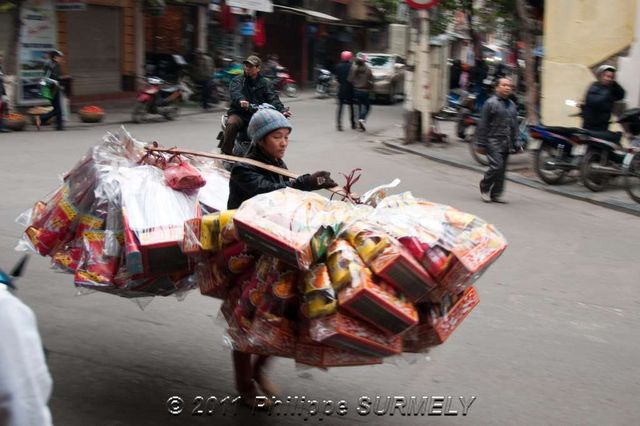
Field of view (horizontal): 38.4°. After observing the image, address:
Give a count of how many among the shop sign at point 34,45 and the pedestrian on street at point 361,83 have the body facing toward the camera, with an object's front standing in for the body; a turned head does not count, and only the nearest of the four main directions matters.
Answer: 1

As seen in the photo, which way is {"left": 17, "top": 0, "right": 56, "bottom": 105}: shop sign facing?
toward the camera

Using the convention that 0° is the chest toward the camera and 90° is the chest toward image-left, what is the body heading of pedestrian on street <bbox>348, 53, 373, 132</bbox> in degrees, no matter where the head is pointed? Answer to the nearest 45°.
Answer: approximately 180°

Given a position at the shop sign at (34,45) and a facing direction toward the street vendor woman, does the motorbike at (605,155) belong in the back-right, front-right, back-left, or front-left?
front-left

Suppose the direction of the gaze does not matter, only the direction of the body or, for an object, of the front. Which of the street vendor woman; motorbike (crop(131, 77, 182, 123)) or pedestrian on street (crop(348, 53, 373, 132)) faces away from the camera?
the pedestrian on street

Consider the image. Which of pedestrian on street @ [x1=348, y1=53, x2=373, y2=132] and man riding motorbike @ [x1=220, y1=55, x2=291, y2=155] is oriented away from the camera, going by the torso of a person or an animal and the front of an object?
the pedestrian on street

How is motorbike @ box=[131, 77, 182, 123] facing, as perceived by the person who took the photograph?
facing the viewer and to the left of the viewer

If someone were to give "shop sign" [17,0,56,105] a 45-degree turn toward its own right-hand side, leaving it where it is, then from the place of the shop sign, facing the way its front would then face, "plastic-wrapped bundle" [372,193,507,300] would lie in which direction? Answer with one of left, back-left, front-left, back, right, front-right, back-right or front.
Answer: front-left

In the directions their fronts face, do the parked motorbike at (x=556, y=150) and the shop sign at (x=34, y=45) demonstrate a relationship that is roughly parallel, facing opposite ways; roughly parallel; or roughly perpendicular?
roughly perpendicular

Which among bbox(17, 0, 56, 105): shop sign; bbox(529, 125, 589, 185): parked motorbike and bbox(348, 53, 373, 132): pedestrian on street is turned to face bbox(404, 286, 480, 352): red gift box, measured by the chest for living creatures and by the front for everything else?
the shop sign

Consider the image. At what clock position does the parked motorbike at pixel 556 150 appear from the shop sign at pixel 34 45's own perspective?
The parked motorbike is roughly at 11 o'clock from the shop sign.

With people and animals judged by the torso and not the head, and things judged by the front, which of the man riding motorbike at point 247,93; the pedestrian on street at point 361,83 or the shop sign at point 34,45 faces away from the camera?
the pedestrian on street
